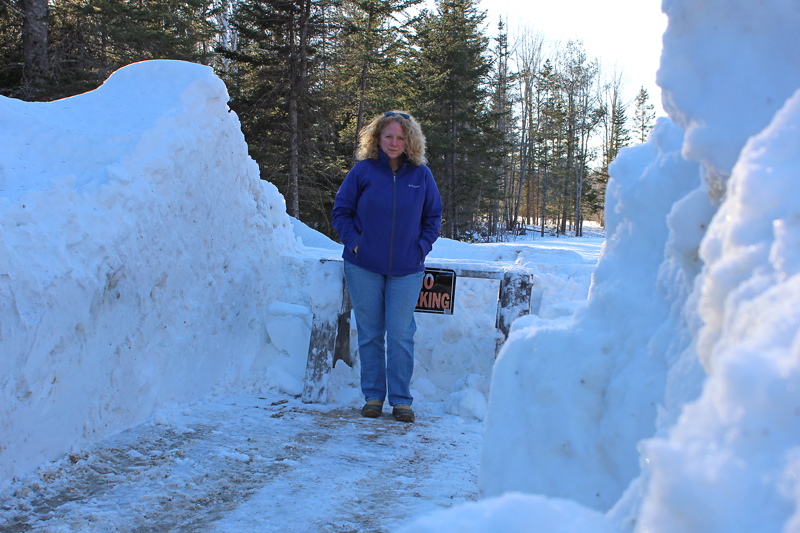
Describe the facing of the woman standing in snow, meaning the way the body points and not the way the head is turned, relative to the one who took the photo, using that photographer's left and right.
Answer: facing the viewer

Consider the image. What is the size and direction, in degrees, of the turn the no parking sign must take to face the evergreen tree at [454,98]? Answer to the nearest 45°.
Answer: approximately 180°

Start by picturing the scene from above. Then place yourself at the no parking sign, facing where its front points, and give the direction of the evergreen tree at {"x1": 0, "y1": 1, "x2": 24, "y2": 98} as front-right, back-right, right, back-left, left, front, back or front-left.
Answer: back-right

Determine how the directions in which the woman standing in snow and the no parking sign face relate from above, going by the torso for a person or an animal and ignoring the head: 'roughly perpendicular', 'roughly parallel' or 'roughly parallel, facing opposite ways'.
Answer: roughly parallel

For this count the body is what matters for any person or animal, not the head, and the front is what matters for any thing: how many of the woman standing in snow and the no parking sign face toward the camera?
2

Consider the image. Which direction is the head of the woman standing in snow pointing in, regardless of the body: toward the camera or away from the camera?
toward the camera

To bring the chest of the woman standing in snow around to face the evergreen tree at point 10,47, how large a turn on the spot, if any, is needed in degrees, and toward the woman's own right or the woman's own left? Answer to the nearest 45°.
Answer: approximately 135° to the woman's own right

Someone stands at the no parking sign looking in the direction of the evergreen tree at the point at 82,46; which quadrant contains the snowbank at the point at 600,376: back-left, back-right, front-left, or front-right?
back-left
